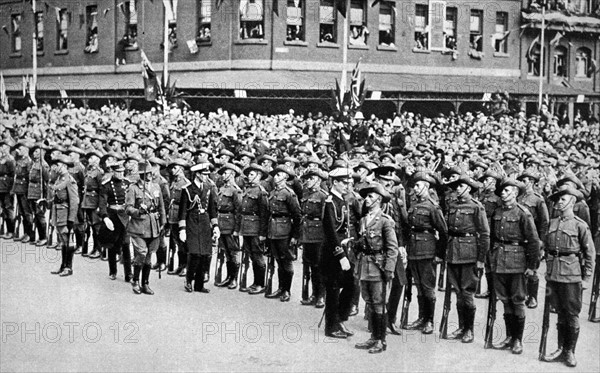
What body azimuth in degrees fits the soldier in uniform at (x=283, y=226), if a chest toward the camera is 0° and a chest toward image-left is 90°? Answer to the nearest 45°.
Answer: approximately 45°

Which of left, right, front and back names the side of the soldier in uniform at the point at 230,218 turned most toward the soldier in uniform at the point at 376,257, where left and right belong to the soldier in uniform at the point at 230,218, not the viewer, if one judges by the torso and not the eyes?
left

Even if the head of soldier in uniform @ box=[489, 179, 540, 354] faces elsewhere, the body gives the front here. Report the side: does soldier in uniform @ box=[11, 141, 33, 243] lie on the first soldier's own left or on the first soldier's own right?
on the first soldier's own right

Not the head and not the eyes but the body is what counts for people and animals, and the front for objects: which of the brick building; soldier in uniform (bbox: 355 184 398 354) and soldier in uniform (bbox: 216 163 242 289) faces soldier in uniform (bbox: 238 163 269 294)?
the brick building

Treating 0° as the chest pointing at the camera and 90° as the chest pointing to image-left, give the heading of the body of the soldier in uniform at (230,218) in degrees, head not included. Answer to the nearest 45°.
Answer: approximately 45°

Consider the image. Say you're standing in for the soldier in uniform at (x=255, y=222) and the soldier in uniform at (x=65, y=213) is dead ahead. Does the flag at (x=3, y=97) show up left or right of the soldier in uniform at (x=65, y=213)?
right

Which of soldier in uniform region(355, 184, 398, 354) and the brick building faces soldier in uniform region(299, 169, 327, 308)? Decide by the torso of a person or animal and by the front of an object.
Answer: the brick building

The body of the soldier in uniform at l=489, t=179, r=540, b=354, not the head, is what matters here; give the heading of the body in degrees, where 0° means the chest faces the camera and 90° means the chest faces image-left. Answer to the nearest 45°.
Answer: approximately 45°

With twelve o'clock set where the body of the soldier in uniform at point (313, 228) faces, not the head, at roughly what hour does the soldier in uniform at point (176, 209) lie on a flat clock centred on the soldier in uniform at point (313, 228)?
the soldier in uniform at point (176, 209) is roughly at 3 o'clock from the soldier in uniform at point (313, 228).
